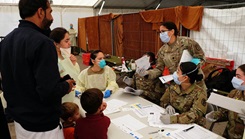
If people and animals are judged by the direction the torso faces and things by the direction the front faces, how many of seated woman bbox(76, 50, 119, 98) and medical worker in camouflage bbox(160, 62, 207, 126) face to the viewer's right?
0

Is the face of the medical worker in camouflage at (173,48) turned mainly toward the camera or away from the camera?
toward the camera

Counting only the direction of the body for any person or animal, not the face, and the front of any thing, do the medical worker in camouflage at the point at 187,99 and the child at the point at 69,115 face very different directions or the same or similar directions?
very different directions

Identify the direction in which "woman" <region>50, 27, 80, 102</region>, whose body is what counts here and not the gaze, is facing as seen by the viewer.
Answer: to the viewer's right

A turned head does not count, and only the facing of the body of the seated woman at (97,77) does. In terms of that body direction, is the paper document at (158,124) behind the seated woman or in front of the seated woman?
in front

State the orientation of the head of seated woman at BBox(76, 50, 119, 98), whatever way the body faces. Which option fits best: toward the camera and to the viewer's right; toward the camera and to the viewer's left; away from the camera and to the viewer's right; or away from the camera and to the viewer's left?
toward the camera and to the viewer's right

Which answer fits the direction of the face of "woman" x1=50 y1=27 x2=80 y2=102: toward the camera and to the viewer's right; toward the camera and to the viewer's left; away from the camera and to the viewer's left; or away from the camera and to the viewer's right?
toward the camera and to the viewer's right

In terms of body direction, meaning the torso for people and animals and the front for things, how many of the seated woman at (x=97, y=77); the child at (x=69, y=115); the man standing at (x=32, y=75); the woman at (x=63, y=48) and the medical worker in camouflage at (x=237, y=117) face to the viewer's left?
1

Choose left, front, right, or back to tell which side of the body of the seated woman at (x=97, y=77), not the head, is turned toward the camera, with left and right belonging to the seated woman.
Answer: front
